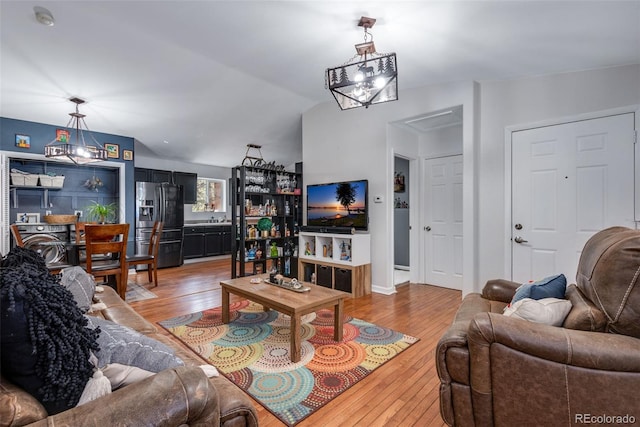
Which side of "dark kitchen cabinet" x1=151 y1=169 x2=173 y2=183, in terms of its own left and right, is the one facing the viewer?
front

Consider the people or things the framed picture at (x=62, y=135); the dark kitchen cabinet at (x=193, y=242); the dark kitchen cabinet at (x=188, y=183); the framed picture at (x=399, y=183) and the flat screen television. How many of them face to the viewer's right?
0

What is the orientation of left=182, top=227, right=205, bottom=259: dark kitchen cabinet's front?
toward the camera

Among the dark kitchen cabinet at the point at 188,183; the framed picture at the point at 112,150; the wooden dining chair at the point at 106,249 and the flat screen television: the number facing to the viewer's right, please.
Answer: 0

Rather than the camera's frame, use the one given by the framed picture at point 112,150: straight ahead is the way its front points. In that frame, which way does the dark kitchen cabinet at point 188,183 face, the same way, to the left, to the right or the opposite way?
the same way

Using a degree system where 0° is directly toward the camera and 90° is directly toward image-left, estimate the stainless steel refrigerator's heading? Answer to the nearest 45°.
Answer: approximately 0°

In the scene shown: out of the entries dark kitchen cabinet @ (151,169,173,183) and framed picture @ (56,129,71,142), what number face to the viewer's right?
0

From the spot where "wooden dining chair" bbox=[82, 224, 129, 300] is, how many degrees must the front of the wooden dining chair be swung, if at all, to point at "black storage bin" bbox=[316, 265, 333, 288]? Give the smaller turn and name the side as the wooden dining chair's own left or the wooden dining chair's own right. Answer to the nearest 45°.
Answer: approximately 135° to the wooden dining chair's own right

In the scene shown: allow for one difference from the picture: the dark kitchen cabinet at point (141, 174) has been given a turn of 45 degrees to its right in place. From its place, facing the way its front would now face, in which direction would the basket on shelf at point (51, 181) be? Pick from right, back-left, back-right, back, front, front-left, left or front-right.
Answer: front

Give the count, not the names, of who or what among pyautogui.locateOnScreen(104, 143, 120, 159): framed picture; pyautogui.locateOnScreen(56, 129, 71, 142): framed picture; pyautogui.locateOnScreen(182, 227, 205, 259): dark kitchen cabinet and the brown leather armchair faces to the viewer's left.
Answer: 1

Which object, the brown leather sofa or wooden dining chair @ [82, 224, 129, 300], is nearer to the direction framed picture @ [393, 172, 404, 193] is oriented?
the brown leather sofa

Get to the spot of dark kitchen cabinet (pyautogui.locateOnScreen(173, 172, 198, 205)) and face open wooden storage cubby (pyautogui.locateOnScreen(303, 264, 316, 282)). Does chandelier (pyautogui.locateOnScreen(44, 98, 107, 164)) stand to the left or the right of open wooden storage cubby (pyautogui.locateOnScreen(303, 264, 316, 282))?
right

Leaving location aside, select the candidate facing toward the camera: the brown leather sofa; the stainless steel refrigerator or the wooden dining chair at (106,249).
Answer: the stainless steel refrigerator

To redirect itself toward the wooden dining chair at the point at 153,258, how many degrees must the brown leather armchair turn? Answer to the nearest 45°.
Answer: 0° — it already faces it

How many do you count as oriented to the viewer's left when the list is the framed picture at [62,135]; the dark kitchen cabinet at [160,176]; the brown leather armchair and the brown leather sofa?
1

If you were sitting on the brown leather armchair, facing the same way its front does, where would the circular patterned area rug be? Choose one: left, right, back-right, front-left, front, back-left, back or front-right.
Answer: front

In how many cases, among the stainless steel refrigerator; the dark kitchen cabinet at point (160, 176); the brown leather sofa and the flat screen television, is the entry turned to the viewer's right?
1

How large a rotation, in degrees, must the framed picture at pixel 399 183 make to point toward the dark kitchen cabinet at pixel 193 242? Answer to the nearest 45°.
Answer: approximately 90° to its right

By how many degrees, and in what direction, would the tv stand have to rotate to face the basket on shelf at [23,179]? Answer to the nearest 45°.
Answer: approximately 45° to its right

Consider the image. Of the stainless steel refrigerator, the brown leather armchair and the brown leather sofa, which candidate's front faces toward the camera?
the stainless steel refrigerator
